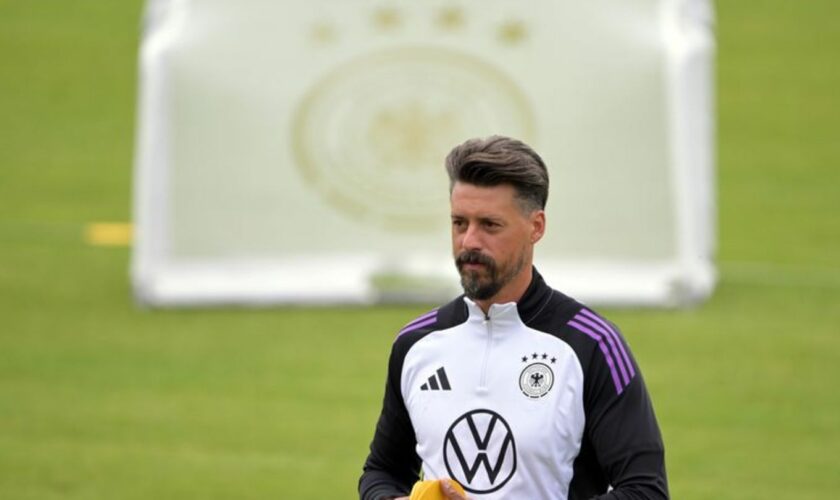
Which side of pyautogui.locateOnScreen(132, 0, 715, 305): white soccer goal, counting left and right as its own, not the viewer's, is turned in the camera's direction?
front

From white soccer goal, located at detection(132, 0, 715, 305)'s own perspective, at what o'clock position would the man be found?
The man is roughly at 12 o'clock from the white soccer goal.

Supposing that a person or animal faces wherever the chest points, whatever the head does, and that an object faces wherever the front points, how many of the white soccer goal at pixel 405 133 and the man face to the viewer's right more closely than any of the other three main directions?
0

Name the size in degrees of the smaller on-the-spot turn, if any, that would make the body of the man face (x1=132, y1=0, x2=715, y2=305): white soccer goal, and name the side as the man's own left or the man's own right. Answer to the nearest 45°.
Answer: approximately 135° to the man's own right

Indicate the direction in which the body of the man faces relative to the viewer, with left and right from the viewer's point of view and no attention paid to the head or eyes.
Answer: facing the viewer and to the left of the viewer
